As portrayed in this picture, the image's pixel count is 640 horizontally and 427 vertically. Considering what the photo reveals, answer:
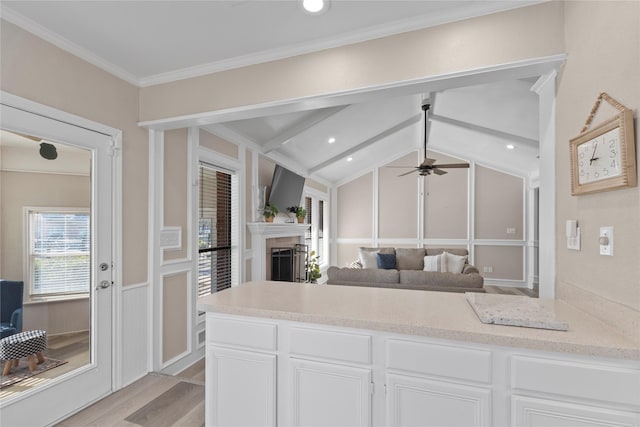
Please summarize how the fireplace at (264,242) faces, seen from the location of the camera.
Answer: facing the viewer and to the right of the viewer

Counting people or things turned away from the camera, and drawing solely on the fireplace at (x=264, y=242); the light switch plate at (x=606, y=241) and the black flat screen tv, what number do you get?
0

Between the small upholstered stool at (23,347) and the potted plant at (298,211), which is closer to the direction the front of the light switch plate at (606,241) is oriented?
the small upholstered stool

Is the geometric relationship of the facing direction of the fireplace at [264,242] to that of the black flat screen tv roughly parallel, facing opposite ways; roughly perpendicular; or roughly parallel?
roughly parallel

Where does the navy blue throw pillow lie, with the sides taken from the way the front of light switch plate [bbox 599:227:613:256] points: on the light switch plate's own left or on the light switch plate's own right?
on the light switch plate's own right

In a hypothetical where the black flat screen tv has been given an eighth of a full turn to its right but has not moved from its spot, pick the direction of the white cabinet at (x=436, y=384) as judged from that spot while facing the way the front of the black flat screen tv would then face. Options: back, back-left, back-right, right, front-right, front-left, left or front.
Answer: front

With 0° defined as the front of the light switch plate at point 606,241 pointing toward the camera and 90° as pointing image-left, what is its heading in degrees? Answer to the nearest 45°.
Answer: approximately 45°

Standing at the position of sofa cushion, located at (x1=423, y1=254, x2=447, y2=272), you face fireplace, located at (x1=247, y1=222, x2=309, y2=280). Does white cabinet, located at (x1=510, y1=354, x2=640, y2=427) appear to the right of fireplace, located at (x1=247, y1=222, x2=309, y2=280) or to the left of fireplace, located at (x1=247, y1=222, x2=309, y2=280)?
left

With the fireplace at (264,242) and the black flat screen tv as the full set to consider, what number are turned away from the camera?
0

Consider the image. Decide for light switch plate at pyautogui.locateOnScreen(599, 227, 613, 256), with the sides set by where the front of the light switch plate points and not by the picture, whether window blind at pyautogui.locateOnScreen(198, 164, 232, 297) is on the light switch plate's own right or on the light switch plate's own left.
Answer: on the light switch plate's own right
